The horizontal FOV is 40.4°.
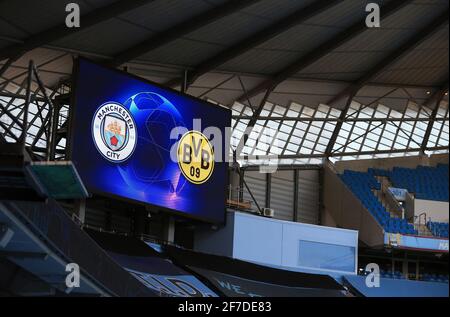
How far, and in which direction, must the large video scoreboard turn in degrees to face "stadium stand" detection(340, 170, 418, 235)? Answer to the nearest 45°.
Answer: approximately 90° to its left

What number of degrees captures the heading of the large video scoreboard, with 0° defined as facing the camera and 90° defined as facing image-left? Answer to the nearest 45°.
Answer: approximately 315°
